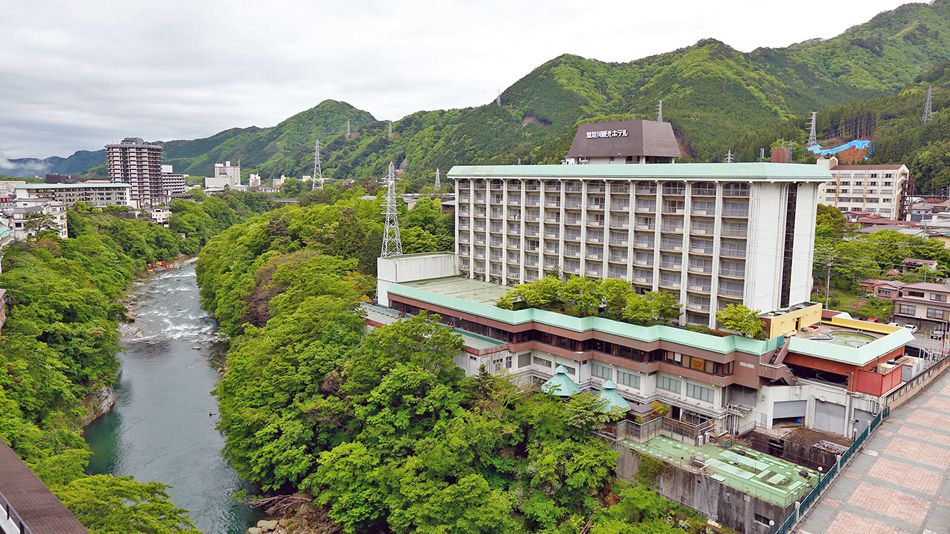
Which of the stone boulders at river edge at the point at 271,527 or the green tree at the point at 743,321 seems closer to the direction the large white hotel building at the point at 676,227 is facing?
the stone boulders at river edge

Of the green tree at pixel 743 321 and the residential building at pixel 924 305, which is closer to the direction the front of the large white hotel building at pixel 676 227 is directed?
the green tree

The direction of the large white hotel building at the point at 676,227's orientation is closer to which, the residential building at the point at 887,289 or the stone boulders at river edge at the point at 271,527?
the stone boulders at river edge

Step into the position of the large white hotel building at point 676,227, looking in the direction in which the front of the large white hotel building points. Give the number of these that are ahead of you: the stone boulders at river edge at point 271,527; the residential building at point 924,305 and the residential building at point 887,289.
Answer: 1

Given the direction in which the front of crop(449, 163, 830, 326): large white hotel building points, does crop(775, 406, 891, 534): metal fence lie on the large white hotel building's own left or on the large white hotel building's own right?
on the large white hotel building's own left

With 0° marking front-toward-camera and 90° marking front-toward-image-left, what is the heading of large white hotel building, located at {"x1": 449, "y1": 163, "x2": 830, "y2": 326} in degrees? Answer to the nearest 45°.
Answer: approximately 45°

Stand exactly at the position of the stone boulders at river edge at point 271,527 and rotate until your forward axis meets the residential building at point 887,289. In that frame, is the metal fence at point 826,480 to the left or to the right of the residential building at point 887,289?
right

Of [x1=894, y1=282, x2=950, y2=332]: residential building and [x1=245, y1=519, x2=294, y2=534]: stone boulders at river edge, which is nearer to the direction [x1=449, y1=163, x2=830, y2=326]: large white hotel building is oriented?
the stone boulders at river edge

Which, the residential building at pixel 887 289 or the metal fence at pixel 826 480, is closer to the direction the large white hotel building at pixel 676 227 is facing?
the metal fence

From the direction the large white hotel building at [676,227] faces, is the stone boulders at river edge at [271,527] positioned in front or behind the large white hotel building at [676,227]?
in front
